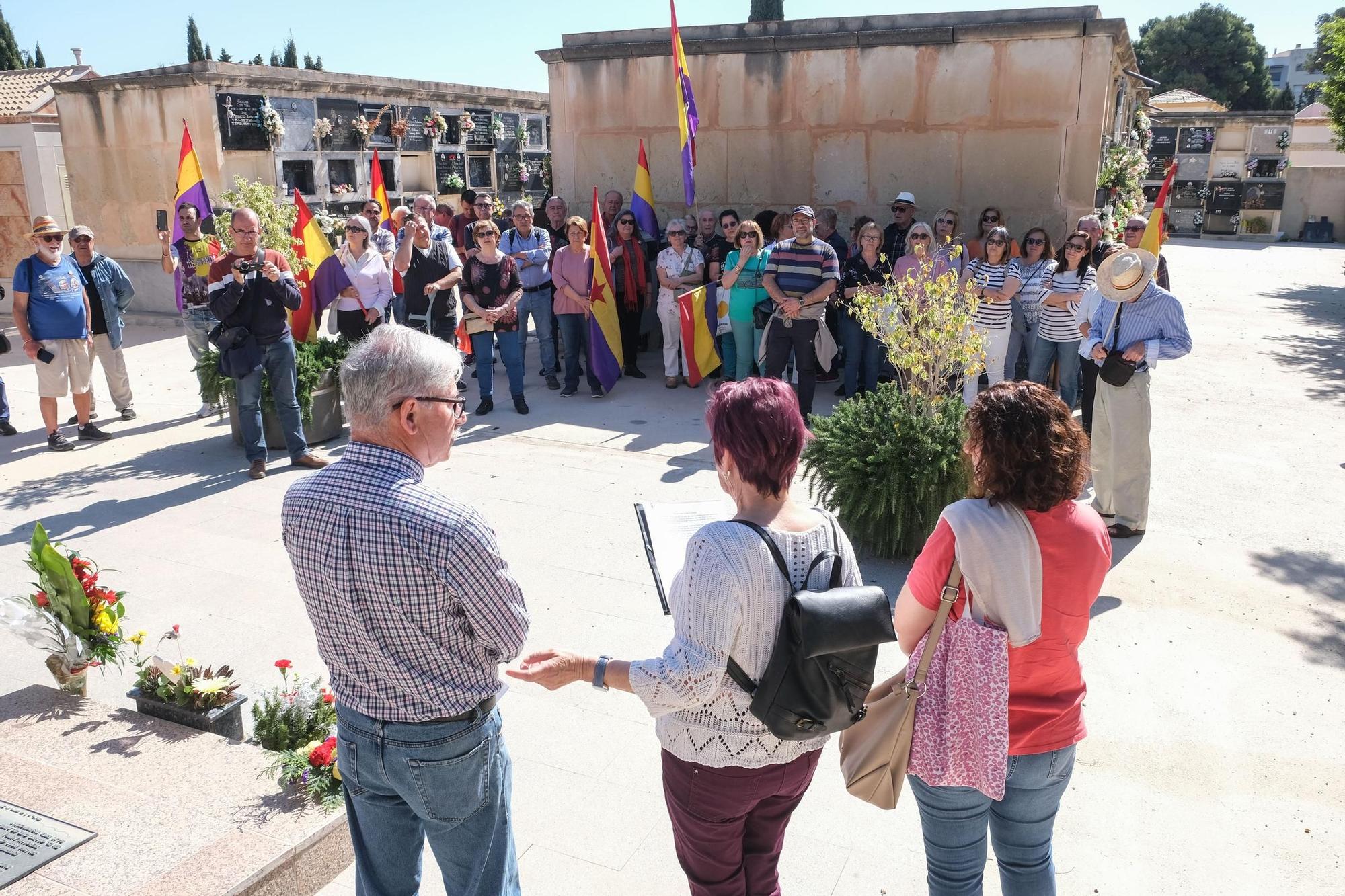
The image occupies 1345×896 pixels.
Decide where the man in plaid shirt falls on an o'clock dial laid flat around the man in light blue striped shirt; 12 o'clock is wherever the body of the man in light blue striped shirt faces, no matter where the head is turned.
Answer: The man in plaid shirt is roughly at 11 o'clock from the man in light blue striped shirt.

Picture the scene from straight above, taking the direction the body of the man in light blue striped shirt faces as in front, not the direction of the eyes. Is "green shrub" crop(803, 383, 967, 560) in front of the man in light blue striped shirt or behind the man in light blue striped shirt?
in front

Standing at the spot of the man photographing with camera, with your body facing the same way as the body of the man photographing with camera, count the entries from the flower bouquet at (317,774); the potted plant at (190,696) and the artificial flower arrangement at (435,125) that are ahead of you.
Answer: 2

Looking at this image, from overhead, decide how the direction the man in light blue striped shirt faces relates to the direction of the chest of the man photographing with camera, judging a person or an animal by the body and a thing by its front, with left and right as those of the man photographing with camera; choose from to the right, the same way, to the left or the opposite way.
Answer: to the right

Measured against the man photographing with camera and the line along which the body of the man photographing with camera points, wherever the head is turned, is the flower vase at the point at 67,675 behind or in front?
in front

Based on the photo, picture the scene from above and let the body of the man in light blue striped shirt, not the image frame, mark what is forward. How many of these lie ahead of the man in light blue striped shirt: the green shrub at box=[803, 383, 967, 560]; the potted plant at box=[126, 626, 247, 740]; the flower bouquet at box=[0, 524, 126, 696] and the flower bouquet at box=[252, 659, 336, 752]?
4

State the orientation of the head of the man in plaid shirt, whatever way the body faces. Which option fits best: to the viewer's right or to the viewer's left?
to the viewer's right

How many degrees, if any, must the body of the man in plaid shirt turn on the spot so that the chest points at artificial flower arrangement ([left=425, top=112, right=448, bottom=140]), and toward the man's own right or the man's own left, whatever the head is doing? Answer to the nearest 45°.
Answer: approximately 45° to the man's own left

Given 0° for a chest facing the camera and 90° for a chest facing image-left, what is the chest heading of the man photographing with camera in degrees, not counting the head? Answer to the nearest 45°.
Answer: approximately 0°

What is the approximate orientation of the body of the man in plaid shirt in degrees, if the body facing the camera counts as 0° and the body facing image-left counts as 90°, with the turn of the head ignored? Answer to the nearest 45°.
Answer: approximately 225°

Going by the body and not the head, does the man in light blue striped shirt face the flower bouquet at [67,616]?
yes

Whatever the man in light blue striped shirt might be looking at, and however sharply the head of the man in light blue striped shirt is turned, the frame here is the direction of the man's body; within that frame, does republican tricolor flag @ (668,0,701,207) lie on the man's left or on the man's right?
on the man's right

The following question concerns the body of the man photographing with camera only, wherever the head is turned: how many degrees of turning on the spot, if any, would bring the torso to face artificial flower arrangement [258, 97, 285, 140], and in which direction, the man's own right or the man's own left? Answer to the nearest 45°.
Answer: approximately 180°

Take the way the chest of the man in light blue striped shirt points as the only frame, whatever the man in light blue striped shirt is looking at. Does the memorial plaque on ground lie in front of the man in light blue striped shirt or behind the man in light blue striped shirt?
in front

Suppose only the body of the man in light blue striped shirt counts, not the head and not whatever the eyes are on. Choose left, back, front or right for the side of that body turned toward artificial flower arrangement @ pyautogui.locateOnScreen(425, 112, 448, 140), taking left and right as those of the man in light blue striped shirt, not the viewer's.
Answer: right

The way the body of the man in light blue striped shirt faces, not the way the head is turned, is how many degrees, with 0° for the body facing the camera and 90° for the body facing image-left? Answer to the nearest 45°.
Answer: approximately 45°

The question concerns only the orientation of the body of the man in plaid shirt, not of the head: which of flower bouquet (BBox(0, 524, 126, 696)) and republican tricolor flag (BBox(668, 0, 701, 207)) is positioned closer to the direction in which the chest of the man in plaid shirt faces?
the republican tricolor flag
